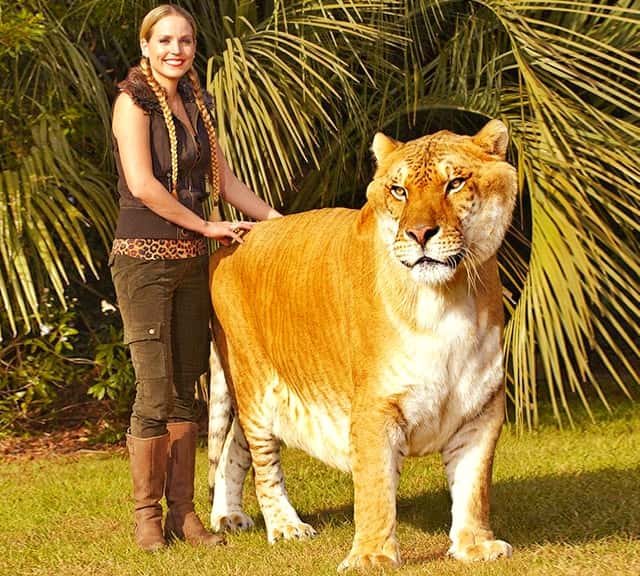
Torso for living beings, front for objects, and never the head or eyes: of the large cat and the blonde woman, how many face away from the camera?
0

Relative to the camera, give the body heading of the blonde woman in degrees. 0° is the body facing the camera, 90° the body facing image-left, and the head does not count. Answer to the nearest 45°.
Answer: approximately 315°

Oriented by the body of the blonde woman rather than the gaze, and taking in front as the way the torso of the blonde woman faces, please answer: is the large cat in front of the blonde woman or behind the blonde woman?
in front

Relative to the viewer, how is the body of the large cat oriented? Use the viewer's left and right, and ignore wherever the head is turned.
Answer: facing the viewer and to the right of the viewer

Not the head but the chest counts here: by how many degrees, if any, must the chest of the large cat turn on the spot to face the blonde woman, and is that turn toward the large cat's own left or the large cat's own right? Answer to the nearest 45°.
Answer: approximately 180°
